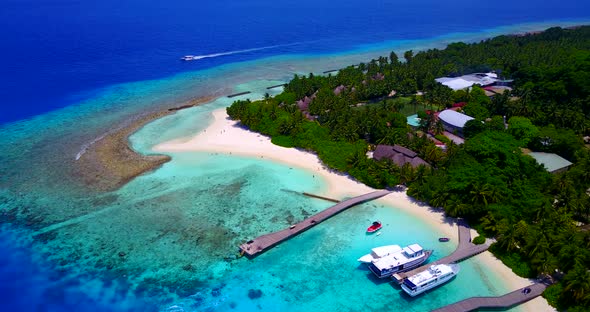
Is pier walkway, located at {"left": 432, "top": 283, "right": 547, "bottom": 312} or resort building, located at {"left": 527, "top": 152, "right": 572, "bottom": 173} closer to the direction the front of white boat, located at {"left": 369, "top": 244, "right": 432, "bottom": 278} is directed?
the resort building

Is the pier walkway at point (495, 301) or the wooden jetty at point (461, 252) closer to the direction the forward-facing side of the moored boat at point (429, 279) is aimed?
the wooden jetty

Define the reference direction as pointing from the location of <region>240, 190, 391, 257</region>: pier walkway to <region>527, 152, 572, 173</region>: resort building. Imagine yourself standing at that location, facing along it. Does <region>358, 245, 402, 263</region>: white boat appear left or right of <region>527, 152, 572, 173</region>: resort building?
right
